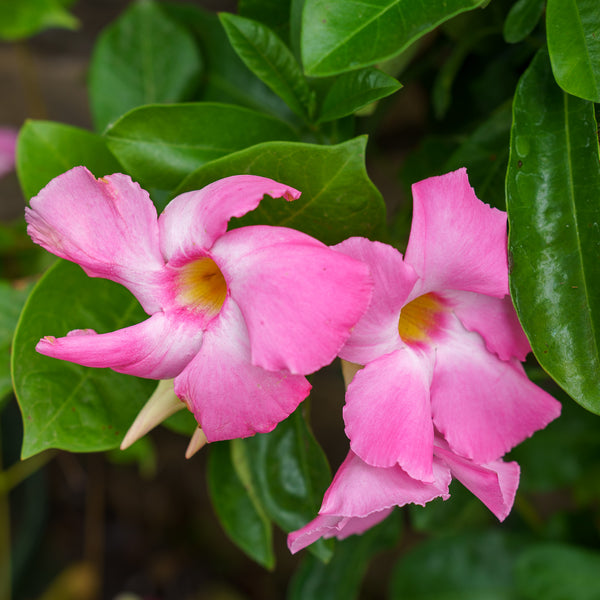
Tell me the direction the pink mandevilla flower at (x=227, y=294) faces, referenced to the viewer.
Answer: facing the viewer
